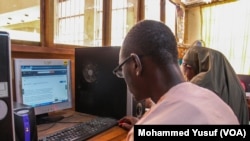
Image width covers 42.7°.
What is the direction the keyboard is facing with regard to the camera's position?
facing the viewer and to the right of the viewer
